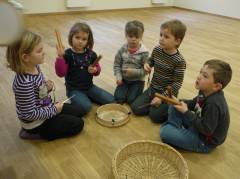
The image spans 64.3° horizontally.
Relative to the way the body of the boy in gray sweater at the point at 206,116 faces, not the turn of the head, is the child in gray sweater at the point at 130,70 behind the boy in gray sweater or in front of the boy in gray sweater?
in front

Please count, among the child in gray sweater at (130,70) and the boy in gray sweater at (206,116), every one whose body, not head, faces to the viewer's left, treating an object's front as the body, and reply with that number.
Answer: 1

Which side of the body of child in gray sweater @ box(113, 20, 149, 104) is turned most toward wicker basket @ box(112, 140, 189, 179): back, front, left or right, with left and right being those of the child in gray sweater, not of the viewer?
front

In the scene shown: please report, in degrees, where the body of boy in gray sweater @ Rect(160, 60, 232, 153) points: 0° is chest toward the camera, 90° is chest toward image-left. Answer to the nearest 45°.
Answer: approximately 90°

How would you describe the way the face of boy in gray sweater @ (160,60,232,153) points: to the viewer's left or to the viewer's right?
to the viewer's left

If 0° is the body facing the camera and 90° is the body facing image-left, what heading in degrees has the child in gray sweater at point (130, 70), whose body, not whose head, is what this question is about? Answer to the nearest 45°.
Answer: approximately 0°

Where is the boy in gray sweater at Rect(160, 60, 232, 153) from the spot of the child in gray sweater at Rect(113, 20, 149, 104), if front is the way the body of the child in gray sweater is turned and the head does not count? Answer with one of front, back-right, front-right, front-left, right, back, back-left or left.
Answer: front-left

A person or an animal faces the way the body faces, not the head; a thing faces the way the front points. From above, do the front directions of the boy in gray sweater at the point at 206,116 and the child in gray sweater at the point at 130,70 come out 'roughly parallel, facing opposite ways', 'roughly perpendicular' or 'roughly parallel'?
roughly perpendicular
